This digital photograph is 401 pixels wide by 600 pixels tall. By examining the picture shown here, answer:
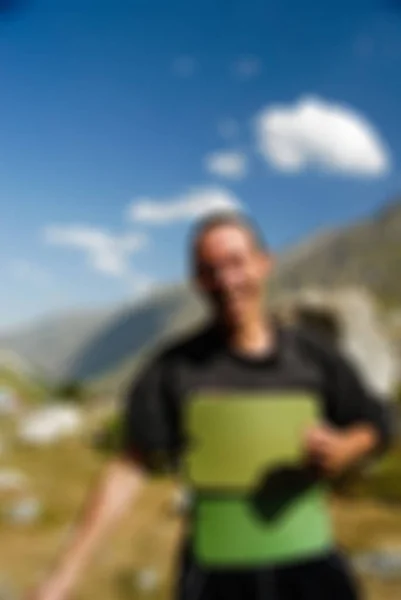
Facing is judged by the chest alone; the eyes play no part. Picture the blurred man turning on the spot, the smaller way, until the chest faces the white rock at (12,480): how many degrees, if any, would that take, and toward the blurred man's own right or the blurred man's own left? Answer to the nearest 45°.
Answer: approximately 180°

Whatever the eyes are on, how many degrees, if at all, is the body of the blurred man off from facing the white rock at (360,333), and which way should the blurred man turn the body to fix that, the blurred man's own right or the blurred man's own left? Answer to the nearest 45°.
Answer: approximately 180°

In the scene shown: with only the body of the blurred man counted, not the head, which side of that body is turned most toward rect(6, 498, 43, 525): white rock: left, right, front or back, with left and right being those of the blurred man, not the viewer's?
back

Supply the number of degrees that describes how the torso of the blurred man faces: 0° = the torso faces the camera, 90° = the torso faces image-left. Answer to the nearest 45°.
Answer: approximately 0°
